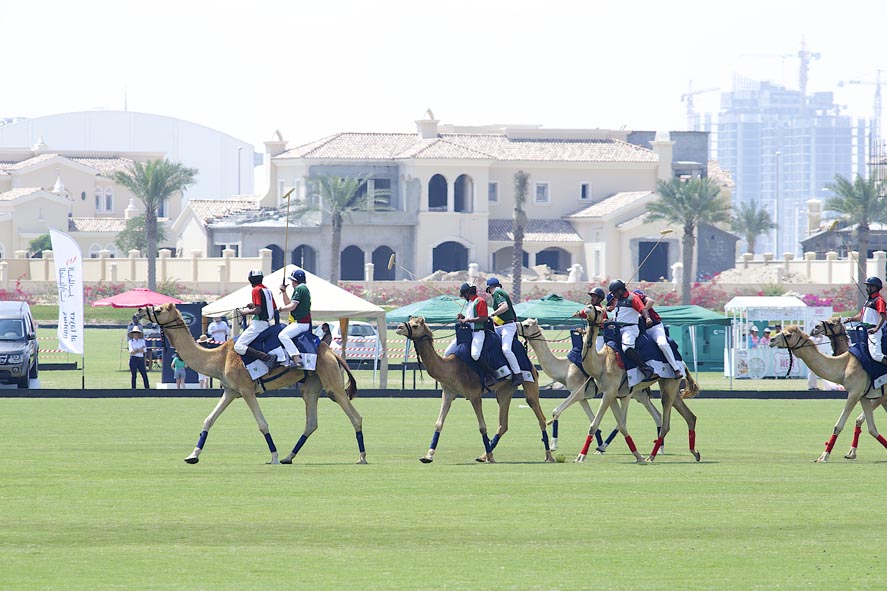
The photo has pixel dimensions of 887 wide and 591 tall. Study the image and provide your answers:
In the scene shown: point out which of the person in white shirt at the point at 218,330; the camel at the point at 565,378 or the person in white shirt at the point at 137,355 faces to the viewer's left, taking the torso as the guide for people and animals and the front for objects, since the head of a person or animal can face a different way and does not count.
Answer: the camel

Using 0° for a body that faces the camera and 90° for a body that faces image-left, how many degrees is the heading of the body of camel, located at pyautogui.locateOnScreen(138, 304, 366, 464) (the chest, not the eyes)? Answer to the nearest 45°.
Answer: approximately 90°

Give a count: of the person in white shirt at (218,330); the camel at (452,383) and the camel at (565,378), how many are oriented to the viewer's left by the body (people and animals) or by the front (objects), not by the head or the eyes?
2

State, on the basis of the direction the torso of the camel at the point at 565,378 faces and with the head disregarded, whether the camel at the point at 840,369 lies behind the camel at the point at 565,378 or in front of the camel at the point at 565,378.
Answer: behind

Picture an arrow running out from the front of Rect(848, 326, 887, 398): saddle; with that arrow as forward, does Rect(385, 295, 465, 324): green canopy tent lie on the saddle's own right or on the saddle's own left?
on the saddle's own right

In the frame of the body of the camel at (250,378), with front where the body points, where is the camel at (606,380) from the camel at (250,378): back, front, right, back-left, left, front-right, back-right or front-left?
back

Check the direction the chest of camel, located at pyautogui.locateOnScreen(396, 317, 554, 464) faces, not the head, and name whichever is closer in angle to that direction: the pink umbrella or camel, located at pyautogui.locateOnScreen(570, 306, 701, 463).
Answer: the pink umbrella

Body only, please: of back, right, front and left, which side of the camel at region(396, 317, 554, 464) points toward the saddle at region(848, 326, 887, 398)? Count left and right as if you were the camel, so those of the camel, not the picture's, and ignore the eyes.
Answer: back

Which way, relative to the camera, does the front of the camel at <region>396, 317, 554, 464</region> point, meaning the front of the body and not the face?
to the viewer's left

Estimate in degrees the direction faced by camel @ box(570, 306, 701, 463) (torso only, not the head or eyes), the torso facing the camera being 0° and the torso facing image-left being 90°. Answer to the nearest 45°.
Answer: approximately 90°
